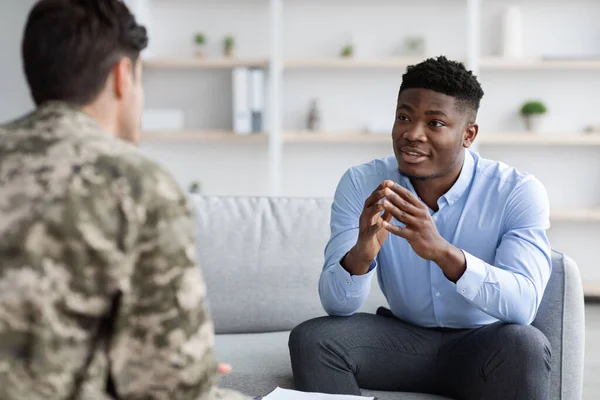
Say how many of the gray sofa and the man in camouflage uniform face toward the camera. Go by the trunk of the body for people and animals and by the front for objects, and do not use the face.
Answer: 1

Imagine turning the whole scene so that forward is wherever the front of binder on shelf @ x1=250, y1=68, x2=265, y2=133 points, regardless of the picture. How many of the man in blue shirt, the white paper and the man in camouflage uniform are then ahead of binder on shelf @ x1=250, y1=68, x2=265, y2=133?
3

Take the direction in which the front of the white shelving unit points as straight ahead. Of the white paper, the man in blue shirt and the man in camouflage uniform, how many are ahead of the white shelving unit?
3

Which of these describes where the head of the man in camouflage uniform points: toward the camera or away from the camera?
away from the camera

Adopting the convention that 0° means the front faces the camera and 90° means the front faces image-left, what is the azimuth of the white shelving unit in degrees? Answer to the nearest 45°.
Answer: approximately 0°

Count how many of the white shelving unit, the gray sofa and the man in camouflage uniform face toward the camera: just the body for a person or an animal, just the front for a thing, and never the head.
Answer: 2

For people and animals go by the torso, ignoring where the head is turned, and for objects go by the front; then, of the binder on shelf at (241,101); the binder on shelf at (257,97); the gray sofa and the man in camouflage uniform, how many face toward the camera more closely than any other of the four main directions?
3

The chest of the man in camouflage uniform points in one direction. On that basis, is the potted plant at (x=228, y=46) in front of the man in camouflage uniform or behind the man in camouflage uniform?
in front

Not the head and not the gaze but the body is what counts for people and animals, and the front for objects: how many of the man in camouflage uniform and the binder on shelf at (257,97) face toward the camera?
1

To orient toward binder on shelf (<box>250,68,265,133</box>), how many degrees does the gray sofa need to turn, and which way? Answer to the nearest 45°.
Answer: approximately 180°
